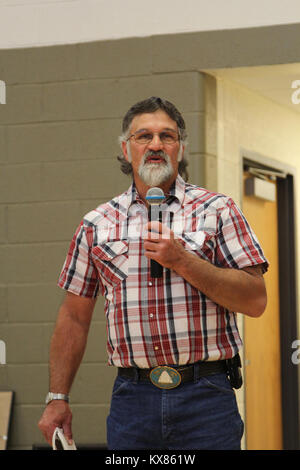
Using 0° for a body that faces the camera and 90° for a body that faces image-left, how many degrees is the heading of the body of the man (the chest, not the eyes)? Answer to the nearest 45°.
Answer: approximately 0°

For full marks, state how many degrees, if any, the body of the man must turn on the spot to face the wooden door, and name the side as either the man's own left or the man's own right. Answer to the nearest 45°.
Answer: approximately 180°
